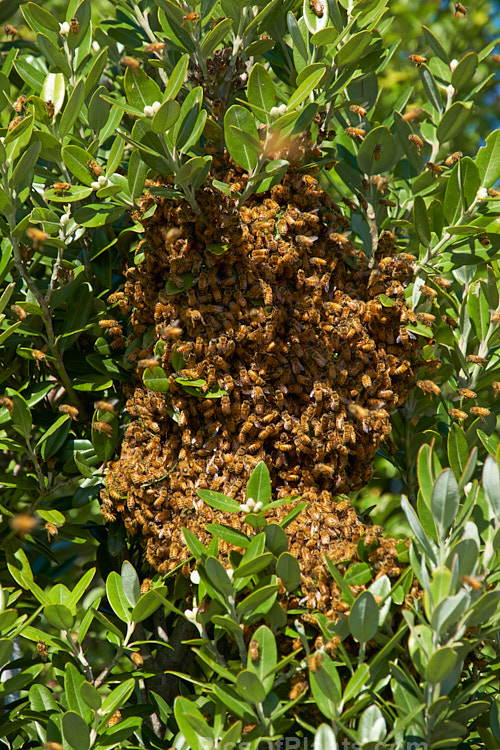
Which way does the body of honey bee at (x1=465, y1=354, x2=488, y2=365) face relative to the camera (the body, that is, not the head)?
to the viewer's left

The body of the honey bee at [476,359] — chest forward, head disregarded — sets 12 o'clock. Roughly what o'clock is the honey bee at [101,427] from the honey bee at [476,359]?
the honey bee at [101,427] is roughly at 11 o'clock from the honey bee at [476,359].

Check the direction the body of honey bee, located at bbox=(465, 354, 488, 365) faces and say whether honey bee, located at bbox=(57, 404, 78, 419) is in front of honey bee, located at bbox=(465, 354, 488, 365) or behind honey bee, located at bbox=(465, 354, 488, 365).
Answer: in front
